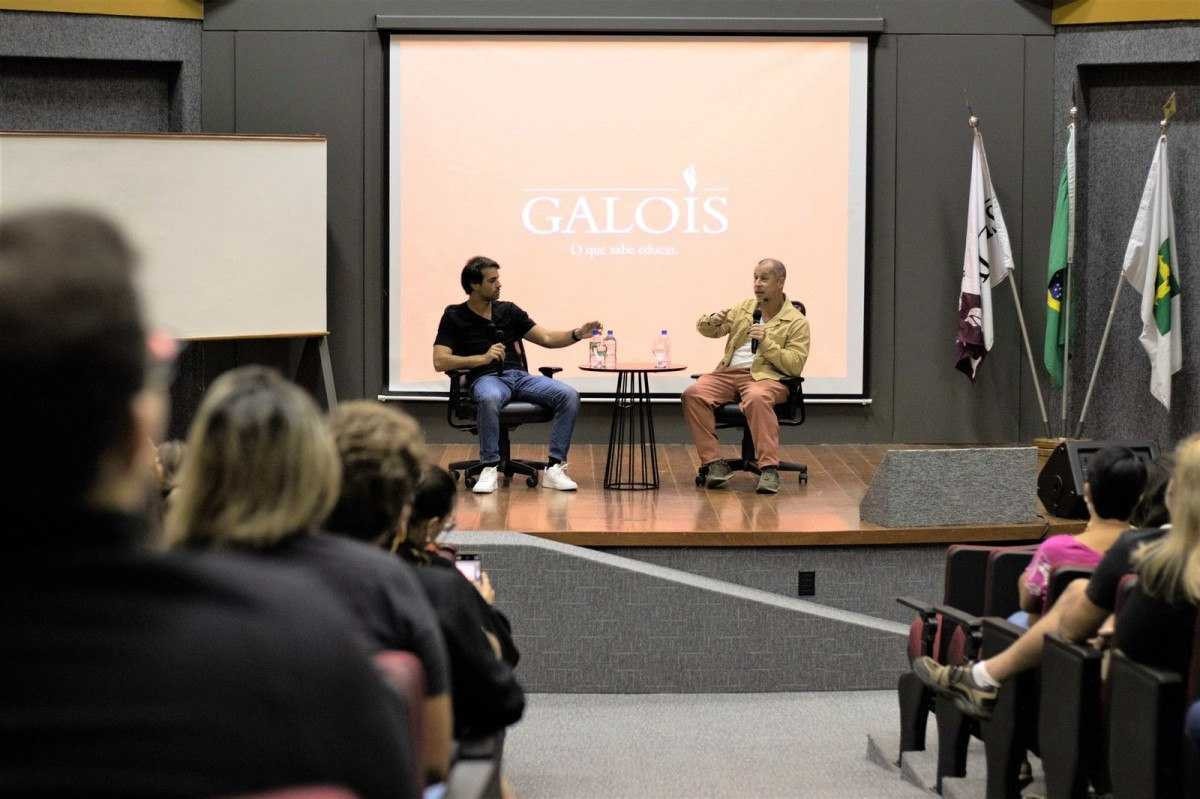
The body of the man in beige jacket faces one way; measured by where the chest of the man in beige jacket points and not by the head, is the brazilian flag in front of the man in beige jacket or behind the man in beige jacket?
behind

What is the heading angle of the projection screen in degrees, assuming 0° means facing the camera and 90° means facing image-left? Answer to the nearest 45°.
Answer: approximately 0°

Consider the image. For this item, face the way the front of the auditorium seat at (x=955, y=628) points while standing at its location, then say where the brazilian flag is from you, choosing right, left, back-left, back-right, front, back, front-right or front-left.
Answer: front-right

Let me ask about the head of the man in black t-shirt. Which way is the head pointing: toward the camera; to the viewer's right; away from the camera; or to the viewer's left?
to the viewer's right

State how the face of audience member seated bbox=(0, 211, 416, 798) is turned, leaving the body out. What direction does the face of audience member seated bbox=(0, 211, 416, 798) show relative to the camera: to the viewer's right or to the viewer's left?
to the viewer's right

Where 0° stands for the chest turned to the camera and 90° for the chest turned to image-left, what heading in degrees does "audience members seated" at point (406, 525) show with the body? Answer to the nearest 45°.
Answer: approximately 225°

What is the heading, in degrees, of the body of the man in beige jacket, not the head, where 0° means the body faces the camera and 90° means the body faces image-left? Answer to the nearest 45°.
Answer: approximately 45°

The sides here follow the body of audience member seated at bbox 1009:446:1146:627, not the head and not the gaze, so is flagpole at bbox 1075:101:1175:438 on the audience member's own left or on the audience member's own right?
on the audience member's own right

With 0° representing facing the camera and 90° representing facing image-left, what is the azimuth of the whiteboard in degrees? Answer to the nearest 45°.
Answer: approximately 0°

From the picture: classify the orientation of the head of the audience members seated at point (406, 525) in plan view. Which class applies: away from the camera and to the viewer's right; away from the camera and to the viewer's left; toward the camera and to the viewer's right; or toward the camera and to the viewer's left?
away from the camera and to the viewer's right

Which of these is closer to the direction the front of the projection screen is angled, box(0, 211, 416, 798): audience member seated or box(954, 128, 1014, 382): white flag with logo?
the audience member seated
